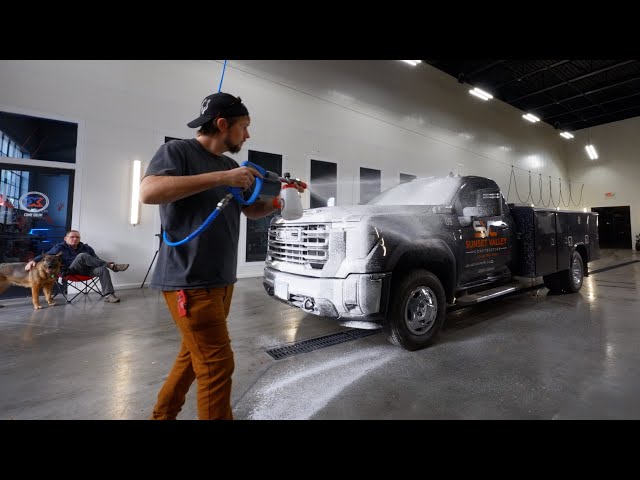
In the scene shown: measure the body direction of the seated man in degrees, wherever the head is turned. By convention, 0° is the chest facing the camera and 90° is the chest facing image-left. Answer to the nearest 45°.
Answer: approximately 315°

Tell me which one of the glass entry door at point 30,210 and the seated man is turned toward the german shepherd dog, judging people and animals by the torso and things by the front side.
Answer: the glass entry door

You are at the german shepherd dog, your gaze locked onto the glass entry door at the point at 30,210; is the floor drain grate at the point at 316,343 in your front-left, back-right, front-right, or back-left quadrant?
back-right

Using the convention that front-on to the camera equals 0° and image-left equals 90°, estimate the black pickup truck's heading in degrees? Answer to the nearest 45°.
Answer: approximately 45°
